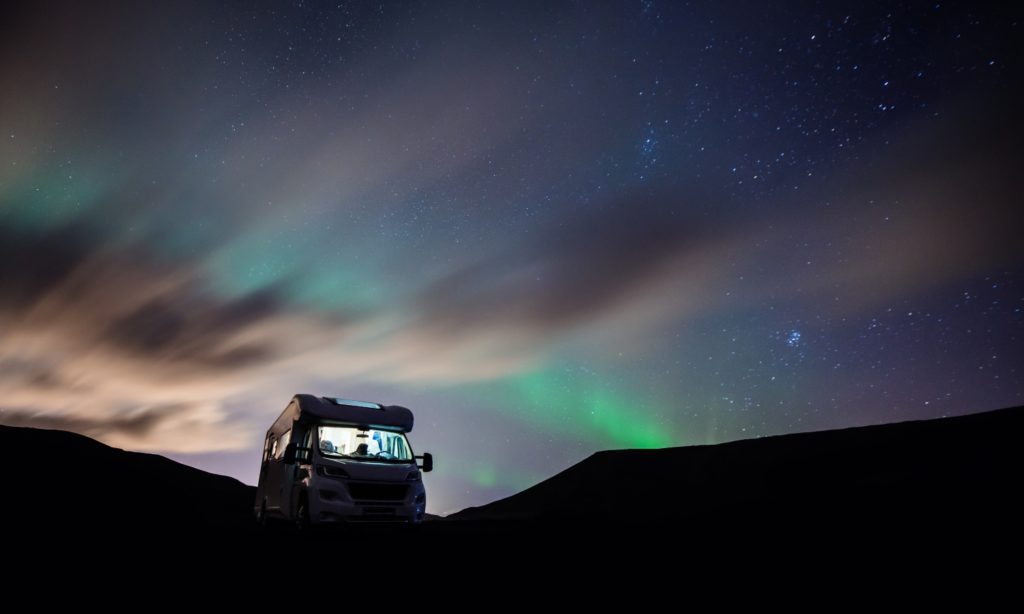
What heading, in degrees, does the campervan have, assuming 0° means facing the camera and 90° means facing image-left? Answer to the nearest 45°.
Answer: approximately 315°
